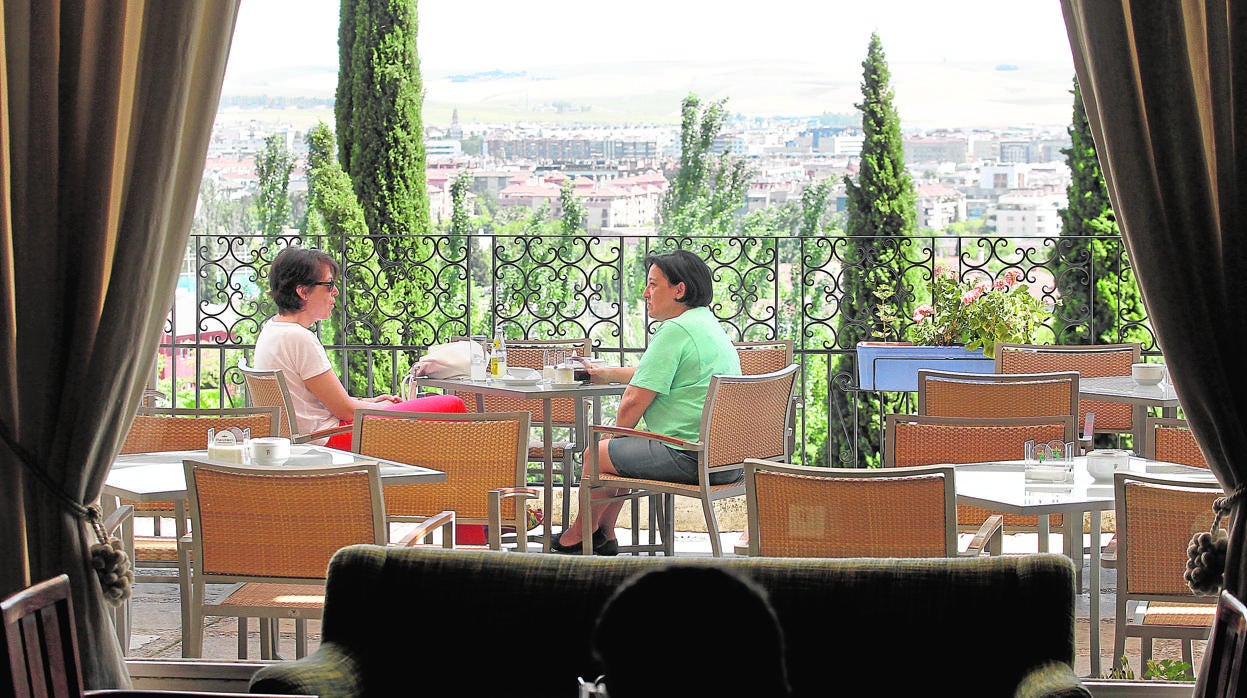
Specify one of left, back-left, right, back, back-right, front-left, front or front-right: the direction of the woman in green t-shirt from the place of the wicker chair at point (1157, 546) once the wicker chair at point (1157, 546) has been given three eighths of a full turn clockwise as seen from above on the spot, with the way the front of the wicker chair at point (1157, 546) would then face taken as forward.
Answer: back

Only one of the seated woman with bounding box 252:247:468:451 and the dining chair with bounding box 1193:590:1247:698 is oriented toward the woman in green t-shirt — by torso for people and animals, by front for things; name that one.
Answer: the seated woman

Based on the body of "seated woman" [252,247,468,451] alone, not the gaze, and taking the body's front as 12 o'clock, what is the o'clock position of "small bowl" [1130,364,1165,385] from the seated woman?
The small bowl is roughly at 12 o'clock from the seated woman.

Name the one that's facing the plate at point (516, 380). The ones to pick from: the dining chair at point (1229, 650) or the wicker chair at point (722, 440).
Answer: the wicker chair

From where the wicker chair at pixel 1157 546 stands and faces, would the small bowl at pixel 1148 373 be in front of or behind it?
in front

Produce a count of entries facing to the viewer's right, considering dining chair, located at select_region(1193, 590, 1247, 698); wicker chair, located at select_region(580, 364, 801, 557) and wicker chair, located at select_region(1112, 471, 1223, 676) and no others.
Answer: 0

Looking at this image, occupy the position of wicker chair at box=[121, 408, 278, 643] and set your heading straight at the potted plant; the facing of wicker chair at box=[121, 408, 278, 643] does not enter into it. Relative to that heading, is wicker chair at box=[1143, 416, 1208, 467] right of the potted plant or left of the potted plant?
right

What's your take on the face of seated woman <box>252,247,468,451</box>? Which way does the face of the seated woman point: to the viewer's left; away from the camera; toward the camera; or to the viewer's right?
to the viewer's right

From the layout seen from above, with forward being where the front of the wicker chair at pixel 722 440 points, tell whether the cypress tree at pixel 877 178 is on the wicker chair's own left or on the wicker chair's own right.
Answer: on the wicker chair's own right

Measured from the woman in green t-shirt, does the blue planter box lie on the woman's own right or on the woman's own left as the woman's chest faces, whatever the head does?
on the woman's own right

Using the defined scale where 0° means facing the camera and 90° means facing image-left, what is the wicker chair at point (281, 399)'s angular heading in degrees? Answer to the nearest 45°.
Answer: approximately 225°

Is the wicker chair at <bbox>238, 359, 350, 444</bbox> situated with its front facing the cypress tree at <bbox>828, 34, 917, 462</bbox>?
yes

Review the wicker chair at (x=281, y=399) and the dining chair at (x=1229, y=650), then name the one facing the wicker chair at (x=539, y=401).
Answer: the wicker chair at (x=281, y=399)

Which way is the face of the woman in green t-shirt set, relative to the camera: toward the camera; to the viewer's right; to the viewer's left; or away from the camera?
to the viewer's left

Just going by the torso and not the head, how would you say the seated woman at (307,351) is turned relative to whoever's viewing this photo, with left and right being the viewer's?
facing to the right of the viewer
